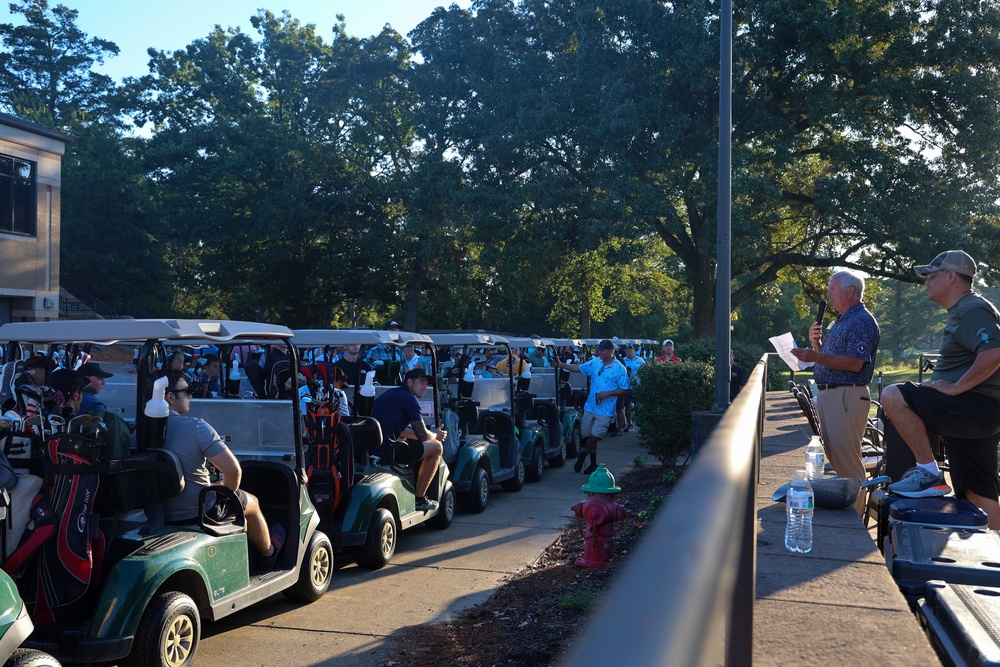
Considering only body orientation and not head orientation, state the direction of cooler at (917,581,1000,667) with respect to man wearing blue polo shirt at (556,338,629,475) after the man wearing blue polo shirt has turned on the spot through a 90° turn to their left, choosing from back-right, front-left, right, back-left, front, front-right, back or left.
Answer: front-right

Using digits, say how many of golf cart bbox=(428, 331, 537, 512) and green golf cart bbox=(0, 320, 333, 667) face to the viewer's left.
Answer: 0

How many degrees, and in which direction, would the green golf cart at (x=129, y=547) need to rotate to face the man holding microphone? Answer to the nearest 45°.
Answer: approximately 45° to its right

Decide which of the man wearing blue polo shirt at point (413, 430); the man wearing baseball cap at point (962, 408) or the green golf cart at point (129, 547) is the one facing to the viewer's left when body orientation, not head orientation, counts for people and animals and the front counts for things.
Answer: the man wearing baseball cap

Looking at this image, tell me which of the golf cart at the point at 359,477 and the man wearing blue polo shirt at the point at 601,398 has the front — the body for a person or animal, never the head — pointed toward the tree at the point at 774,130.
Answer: the golf cart

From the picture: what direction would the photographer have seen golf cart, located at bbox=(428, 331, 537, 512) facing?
facing away from the viewer and to the right of the viewer

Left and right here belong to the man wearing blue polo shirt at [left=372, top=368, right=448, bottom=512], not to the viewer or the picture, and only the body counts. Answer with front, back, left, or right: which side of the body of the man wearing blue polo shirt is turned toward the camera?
right

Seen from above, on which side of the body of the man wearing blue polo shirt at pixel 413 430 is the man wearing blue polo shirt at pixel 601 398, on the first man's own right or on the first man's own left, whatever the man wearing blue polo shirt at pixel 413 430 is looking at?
on the first man's own left

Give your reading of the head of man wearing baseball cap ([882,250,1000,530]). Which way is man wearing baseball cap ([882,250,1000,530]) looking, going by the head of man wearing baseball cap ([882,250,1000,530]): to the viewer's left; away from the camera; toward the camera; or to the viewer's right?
to the viewer's left

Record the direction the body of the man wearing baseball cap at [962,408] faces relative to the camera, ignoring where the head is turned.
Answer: to the viewer's left

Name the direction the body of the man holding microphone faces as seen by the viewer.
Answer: to the viewer's left

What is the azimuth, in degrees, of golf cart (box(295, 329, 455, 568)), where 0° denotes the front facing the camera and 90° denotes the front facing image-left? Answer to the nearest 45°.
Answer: approximately 225°

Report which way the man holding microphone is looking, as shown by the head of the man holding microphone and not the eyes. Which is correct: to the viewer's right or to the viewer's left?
to the viewer's left

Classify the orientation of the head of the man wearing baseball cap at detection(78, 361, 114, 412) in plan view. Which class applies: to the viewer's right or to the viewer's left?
to the viewer's right
